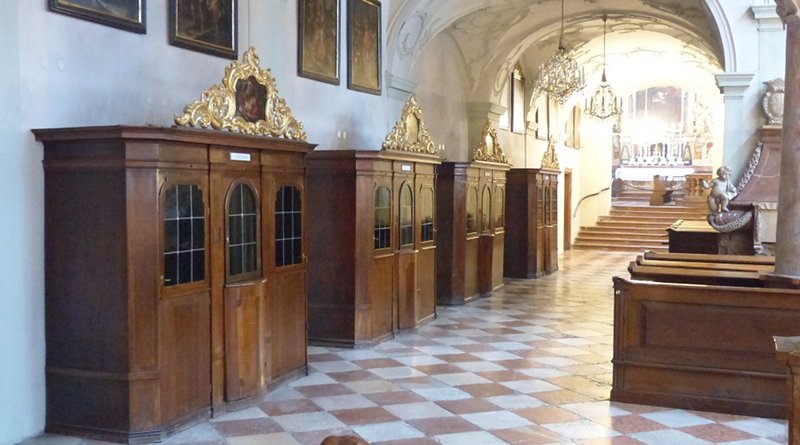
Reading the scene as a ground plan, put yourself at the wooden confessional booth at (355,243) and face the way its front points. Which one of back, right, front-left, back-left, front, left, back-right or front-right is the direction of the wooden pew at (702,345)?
front

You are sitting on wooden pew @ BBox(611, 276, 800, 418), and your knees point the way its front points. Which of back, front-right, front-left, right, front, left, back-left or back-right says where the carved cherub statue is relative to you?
front

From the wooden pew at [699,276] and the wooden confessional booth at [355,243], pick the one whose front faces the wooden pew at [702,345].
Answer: the wooden confessional booth

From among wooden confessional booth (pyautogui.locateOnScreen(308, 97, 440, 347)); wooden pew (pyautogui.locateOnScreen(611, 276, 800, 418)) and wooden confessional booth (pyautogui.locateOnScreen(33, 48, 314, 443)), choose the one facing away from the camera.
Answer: the wooden pew

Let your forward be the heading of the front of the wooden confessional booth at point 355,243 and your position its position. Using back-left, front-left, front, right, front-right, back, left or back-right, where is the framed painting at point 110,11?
right

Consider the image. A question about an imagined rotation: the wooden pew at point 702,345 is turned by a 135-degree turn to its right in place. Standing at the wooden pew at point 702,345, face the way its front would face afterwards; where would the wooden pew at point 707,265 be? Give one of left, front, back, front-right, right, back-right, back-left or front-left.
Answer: back-left

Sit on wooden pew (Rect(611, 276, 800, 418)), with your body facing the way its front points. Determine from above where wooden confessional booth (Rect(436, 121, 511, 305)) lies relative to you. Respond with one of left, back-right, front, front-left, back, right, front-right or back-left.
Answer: front-left

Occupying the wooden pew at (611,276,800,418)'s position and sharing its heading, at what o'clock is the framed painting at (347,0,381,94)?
The framed painting is roughly at 10 o'clock from the wooden pew.

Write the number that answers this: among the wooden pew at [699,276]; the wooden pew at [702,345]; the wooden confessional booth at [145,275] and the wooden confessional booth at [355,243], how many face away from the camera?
2

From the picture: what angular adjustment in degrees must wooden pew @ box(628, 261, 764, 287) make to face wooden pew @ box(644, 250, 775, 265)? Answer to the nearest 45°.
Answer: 0° — it already faces it

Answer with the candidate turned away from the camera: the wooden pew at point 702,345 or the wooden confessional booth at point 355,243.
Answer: the wooden pew

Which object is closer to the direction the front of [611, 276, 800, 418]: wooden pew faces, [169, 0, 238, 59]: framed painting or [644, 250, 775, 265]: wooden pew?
the wooden pew

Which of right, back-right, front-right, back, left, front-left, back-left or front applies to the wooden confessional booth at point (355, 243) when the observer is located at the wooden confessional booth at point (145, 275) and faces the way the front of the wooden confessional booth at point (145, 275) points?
left

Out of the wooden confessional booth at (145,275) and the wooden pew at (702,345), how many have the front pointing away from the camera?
1

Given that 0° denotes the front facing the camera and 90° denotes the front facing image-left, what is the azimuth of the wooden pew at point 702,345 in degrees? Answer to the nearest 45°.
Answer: approximately 180°

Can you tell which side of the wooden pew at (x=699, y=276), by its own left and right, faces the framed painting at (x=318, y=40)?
left

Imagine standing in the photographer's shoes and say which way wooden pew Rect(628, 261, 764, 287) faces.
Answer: facing away from the viewer

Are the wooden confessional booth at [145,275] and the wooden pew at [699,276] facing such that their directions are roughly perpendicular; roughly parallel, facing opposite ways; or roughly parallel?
roughly perpendicular

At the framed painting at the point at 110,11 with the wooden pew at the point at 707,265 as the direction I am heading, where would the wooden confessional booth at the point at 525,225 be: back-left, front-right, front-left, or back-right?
front-left
